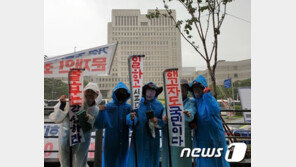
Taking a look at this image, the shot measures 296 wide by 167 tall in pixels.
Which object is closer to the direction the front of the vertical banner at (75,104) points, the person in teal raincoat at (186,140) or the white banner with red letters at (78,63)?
the person in teal raincoat

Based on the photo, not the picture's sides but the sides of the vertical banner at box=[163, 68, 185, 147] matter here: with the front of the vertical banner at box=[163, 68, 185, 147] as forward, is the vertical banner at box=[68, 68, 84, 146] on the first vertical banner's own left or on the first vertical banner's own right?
on the first vertical banner's own right

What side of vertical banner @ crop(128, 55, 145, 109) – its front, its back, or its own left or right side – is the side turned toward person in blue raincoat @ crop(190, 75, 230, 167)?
left

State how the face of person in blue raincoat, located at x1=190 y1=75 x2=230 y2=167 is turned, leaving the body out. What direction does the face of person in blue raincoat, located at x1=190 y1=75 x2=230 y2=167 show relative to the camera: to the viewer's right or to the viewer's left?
to the viewer's left

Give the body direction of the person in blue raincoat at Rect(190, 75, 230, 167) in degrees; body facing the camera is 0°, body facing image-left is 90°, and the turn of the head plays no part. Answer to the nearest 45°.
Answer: approximately 45°

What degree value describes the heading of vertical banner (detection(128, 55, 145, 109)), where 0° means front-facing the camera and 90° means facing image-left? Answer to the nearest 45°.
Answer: approximately 0°
